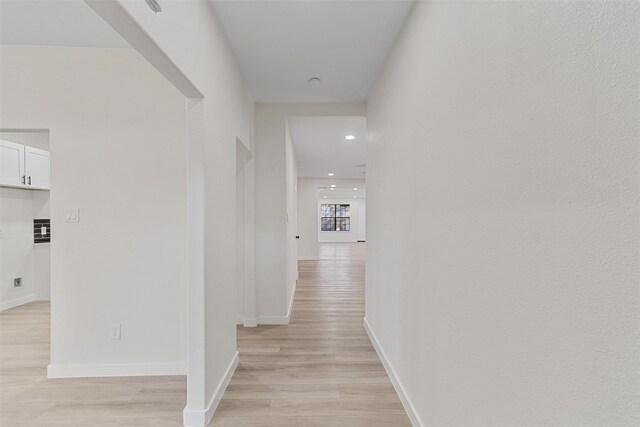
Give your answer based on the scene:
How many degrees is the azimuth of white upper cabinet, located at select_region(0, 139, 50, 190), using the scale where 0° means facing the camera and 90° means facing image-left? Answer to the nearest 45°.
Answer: approximately 315°
